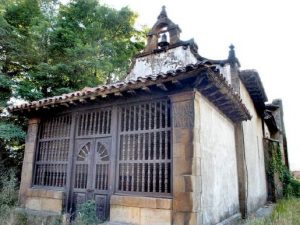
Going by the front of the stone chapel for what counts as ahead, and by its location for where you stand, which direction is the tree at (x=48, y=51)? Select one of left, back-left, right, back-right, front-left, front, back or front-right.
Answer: right

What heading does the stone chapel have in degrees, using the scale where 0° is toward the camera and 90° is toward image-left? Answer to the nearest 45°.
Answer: approximately 45°

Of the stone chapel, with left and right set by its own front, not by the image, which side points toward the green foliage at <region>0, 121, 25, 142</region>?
right
